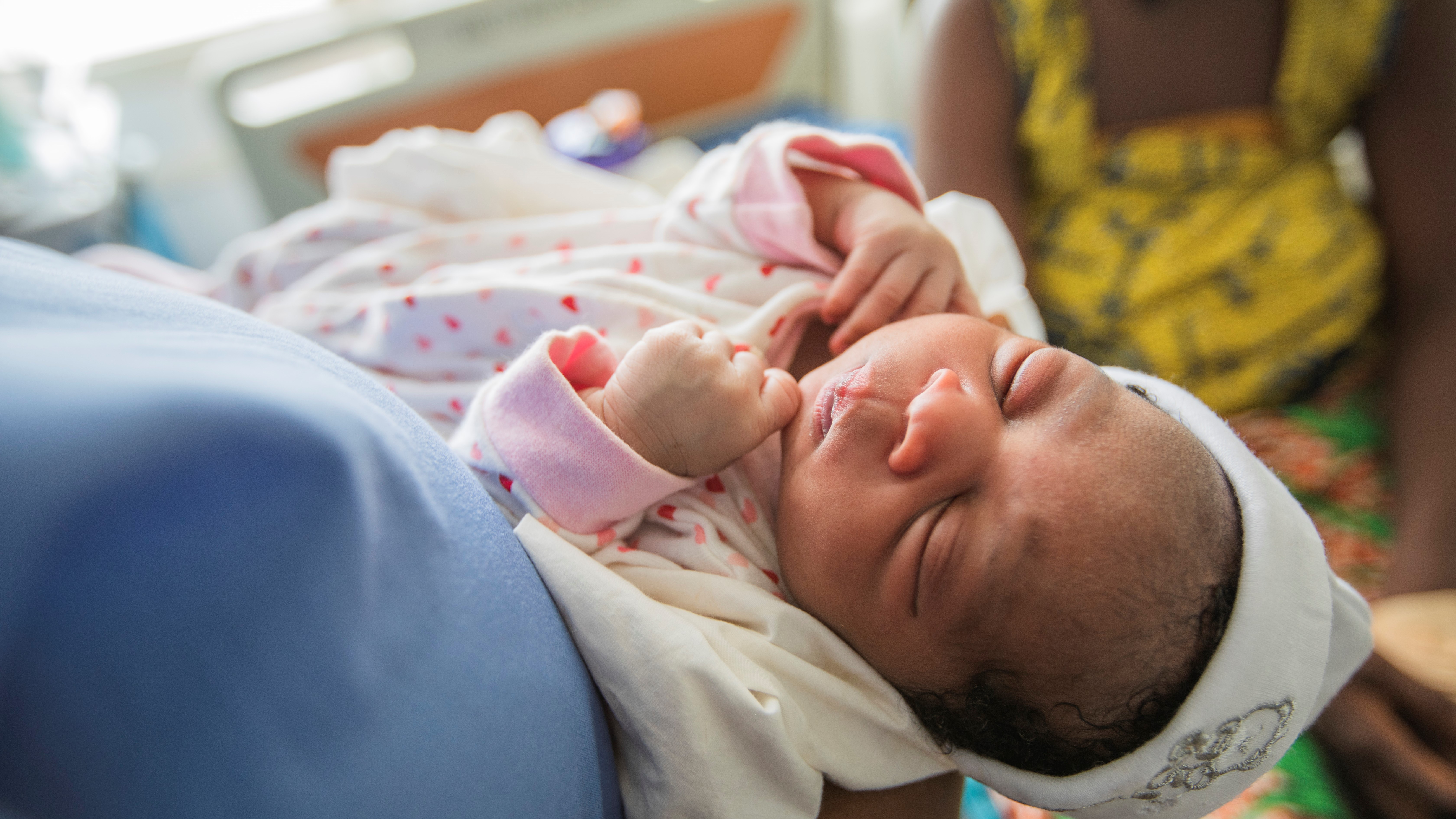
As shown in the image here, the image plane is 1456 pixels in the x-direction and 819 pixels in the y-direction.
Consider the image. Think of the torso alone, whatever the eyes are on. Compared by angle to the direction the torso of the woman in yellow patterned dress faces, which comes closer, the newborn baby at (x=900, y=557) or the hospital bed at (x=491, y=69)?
the newborn baby

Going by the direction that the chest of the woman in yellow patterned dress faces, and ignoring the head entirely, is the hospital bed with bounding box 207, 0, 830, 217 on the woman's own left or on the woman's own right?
on the woman's own right

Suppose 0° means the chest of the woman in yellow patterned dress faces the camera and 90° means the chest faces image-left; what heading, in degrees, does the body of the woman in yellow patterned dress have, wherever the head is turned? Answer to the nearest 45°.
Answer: approximately 0°
